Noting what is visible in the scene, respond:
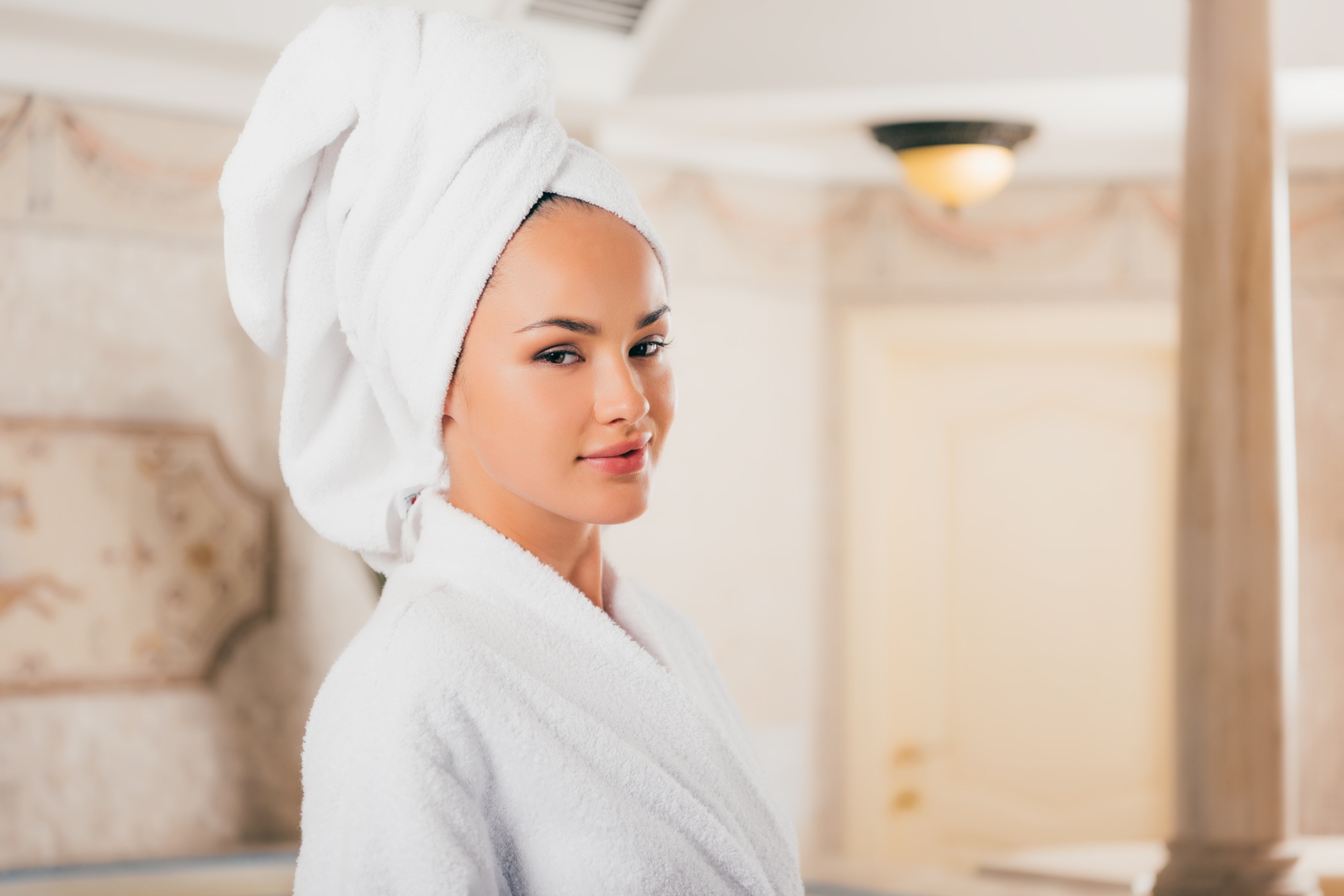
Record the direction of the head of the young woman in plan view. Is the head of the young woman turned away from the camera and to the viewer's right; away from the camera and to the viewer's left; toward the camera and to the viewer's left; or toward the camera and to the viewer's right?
toward the camera and to the viewer's right

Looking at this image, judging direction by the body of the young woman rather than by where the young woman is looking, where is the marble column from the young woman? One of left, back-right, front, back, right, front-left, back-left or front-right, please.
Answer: left

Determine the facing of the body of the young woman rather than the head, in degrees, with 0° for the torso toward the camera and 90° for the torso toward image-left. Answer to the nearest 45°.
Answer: approximately 315°

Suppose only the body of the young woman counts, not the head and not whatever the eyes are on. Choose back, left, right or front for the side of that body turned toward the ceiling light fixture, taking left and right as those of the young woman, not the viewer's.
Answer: left

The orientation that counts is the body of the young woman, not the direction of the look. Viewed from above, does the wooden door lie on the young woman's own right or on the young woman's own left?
on the young woman's own left
